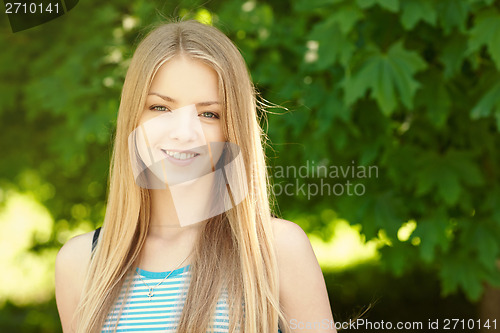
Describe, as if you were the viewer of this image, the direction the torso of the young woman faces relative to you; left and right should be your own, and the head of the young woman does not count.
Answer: facing the viewer and to the left of the viewer
